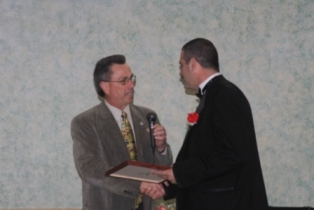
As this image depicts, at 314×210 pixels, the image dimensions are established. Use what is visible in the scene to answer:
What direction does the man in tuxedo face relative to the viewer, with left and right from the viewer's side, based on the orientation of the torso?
facing to the left of the viewer
